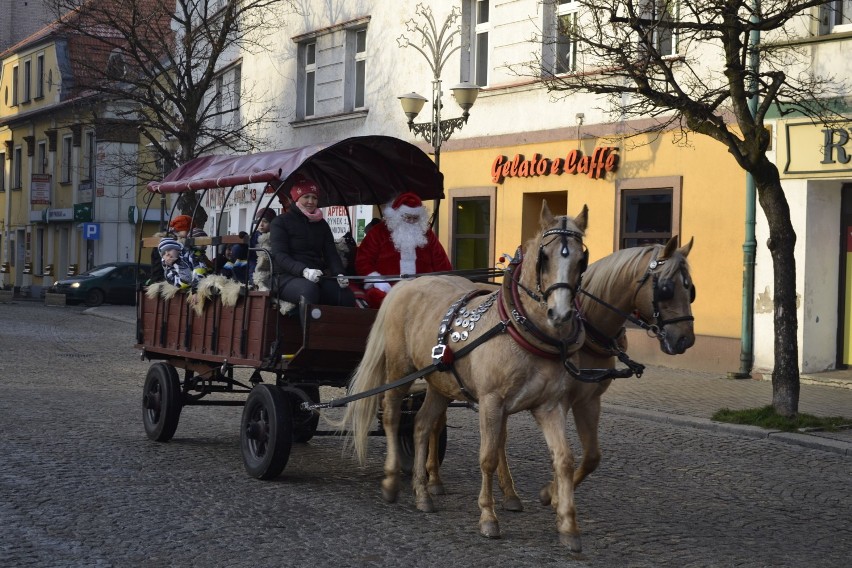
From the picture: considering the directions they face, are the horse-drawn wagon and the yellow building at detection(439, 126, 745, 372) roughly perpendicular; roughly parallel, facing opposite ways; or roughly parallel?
roughly perpendicular

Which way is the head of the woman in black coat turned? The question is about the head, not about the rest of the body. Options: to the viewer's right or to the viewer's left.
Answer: to the viewer's right

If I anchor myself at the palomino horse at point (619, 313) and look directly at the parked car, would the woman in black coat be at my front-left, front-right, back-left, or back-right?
front-left

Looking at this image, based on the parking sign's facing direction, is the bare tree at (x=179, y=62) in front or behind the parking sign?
in front

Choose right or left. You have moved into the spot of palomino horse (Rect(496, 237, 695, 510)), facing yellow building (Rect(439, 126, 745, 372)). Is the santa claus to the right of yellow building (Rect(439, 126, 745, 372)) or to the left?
left

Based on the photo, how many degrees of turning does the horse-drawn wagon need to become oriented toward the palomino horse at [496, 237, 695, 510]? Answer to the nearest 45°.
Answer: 0° — it already faces it

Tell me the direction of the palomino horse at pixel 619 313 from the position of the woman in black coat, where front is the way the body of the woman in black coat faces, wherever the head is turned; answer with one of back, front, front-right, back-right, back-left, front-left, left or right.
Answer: front

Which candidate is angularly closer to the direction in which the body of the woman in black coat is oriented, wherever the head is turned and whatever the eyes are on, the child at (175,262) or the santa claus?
the santa claus

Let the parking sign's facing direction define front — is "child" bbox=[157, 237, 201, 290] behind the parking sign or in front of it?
in front

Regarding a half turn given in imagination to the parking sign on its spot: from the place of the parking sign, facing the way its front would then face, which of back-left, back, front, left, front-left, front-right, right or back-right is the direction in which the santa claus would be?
back

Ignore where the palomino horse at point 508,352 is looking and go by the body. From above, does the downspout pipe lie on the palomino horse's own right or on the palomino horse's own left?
on the palomino horse's own left

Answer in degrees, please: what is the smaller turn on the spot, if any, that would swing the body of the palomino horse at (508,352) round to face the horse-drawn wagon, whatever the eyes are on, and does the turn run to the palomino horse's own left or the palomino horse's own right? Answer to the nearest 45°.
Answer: approximately 180°

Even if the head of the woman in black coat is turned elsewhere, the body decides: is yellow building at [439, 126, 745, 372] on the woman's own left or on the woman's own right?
on the woman's own left

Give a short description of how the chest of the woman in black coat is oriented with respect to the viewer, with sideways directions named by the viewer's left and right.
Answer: facing the viewer and to the right of the viewer
